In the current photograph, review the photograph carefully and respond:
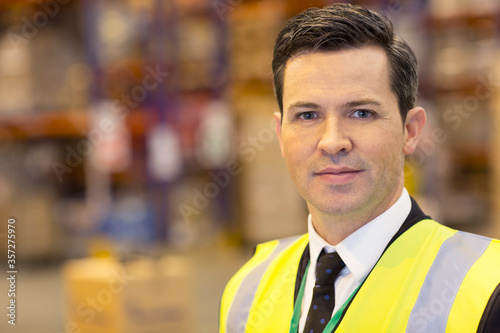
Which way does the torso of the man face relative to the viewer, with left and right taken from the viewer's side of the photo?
facing the viewer and to the left of the viewer

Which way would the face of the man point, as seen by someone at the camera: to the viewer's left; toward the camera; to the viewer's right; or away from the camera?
toward the camera

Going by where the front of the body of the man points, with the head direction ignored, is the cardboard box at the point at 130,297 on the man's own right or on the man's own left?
on the man's own right
